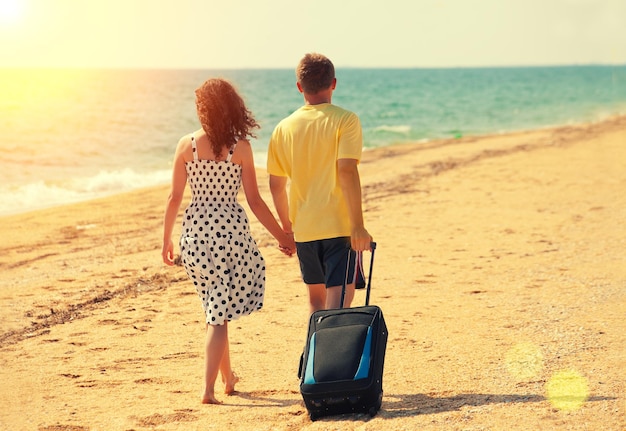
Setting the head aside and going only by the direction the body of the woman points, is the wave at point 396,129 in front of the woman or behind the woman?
in front

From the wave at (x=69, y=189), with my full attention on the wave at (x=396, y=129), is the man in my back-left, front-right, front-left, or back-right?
back-right

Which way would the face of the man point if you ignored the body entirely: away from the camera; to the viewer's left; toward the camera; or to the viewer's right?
away from the camera

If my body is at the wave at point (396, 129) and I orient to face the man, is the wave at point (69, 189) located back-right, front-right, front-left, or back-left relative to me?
front-right

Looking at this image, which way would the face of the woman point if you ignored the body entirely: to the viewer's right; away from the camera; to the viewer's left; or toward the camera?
away from the camera

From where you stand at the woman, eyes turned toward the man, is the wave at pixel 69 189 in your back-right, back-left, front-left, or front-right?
back-left

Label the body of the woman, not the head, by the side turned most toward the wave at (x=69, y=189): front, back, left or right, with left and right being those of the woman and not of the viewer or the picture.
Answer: front

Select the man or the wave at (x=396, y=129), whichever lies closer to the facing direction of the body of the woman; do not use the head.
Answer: the wave

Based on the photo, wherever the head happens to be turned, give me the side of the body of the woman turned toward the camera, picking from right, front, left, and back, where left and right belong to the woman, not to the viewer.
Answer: back

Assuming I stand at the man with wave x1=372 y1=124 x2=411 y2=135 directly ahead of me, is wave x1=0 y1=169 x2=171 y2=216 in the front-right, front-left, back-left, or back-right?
front-left
